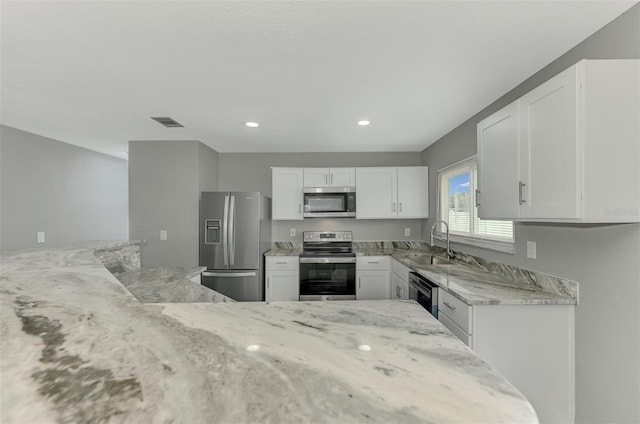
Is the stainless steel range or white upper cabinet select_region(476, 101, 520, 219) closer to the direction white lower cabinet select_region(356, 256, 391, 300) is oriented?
the white upper cabinet

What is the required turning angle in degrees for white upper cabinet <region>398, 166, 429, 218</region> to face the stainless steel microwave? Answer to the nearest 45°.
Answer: approximately 90° to its right

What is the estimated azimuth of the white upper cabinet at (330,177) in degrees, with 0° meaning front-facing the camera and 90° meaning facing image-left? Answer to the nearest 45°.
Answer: approximately 0°

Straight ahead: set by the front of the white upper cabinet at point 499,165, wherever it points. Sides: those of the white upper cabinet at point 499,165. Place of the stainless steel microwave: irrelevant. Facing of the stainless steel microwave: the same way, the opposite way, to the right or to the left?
to the left

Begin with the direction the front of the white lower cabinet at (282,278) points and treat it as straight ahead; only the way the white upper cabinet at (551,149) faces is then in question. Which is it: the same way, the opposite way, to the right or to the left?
to the right

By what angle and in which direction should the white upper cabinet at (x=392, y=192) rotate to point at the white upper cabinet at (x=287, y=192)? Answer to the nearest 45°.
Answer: approximately 90° to its right

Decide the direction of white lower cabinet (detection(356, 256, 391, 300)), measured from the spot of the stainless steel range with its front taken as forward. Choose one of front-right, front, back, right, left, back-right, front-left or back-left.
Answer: left

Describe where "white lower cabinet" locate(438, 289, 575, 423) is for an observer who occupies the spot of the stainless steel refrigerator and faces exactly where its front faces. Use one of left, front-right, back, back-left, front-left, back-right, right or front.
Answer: front-left

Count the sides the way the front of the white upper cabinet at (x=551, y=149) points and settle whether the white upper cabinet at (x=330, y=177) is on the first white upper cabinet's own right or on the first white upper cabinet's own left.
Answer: on the first white upper cabinet's own right

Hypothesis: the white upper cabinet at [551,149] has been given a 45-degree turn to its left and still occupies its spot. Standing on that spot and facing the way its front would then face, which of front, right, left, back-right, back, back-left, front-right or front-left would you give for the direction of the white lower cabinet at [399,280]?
back-right

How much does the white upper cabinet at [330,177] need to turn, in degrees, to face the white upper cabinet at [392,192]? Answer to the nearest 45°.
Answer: approximately 90° to its left

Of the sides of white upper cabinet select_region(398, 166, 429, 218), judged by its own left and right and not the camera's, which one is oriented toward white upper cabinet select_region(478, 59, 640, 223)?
front
